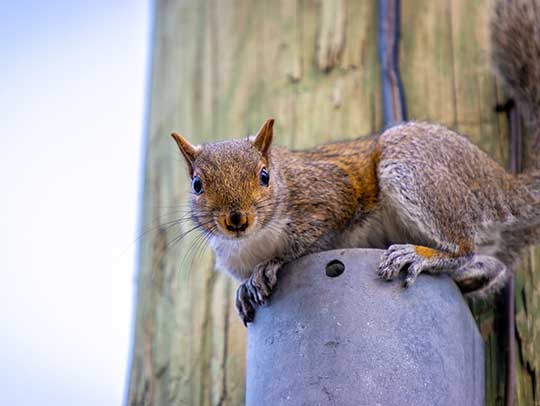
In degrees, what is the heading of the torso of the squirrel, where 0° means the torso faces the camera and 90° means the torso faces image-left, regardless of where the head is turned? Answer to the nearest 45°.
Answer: approximately 90°
